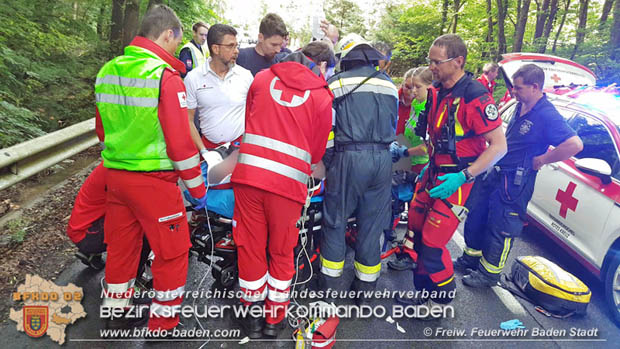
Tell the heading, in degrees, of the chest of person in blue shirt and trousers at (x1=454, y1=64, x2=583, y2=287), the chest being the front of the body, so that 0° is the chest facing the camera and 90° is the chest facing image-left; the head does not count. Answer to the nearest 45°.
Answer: approximately 45°

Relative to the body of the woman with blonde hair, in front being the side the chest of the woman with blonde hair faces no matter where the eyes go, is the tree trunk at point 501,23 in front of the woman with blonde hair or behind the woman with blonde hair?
behind

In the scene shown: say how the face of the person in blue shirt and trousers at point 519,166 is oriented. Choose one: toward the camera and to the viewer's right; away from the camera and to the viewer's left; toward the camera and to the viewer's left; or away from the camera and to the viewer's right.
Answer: toward the camera and to the viewer's left

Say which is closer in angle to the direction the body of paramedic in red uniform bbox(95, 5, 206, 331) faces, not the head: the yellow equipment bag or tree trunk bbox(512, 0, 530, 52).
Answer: the tree trunk

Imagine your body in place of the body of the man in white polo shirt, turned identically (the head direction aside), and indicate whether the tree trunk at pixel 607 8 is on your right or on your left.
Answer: on your left

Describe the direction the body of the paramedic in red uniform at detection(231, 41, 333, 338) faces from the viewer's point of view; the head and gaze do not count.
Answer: away from the camera

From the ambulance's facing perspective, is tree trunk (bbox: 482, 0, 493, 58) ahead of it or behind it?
behind

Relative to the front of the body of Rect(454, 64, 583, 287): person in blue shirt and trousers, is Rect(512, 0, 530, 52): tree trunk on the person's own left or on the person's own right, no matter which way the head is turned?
on the person's own right

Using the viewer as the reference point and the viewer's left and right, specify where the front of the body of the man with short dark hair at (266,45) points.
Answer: facing the viewer and to the right of the viewer

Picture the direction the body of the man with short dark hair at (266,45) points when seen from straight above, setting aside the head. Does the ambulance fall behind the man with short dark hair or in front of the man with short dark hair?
in front

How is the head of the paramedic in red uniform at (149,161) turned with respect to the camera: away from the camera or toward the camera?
away from the camera
